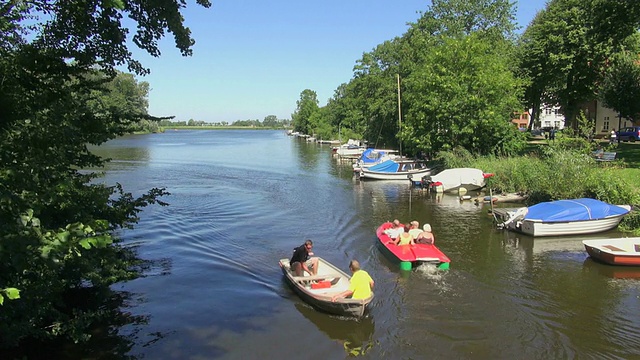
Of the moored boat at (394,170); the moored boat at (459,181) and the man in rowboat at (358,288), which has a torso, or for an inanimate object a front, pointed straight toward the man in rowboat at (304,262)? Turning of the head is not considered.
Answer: the man in rowboat at (358,288)

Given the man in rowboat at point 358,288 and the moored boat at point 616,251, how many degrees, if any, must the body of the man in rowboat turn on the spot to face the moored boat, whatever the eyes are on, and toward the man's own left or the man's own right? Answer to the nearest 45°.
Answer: approximately 90° to the man's own right

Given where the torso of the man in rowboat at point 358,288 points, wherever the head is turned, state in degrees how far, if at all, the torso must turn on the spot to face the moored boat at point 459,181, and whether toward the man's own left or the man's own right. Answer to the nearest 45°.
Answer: approximately 45° to the man's own right

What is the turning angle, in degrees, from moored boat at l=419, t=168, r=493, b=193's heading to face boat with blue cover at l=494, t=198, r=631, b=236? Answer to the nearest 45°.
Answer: approximately 90° to its right

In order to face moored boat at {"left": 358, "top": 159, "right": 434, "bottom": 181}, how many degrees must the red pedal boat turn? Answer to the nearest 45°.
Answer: approximately 45° to its right

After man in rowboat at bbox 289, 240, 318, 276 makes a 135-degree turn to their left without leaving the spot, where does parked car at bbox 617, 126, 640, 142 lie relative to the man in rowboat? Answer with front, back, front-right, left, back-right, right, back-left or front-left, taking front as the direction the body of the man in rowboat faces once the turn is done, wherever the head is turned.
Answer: front-right

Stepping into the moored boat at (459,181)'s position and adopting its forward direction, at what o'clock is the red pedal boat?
The red pedal boat is roughly at 3 o'clock from the moored boat.

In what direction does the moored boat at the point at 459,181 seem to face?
to the viewer's right

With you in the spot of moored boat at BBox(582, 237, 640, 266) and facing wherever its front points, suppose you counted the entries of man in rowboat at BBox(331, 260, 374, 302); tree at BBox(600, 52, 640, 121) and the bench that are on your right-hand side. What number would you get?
2

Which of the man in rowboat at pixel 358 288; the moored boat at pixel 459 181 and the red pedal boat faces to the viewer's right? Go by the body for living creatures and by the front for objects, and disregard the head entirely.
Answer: the moored boat

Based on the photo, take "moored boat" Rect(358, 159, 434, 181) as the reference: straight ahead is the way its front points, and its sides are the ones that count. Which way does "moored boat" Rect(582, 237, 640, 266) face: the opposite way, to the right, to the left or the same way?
the opposite way

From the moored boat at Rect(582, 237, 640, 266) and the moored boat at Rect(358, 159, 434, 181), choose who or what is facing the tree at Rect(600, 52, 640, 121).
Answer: the moored boat at Rect(358, 159, 434, 181)

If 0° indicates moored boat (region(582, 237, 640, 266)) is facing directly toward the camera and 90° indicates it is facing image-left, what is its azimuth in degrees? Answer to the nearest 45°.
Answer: approximately 90°

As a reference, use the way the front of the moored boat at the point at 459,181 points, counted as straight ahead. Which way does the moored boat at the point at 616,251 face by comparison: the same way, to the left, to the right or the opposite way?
the opposite way

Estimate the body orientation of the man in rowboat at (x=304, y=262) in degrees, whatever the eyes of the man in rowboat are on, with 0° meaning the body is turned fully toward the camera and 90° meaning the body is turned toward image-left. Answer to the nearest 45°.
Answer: approximately 315°

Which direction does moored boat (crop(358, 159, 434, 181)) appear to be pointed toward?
to the viewer's right

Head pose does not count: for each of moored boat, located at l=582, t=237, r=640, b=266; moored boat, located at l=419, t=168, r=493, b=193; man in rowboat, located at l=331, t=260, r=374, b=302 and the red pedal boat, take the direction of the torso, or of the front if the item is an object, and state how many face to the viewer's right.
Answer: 1

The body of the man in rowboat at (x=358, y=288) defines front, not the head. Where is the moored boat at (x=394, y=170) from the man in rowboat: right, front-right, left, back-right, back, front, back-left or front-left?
front-right
